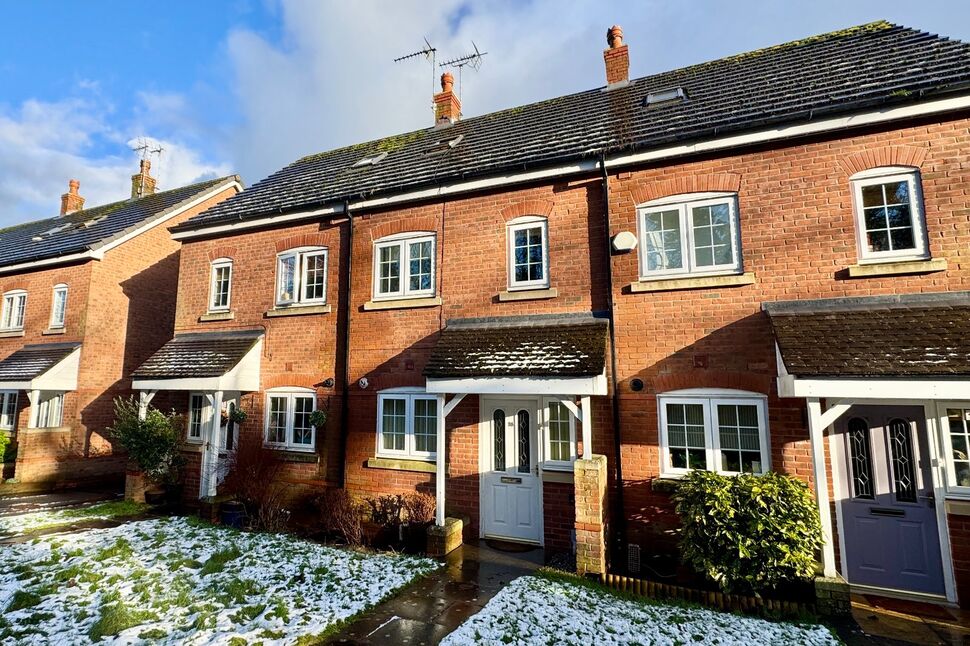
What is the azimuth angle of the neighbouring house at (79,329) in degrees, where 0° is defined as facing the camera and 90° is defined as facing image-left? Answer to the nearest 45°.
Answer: approximately 45°

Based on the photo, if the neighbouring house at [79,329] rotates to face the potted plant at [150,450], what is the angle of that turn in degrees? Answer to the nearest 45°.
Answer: approximately 45° to its left

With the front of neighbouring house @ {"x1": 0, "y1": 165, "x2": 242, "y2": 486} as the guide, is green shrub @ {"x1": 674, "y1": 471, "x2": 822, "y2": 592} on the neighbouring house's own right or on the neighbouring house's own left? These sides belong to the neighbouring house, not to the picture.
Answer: on the neighbouring house's own left

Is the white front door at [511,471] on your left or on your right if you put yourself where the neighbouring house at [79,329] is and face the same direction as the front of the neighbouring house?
on your left

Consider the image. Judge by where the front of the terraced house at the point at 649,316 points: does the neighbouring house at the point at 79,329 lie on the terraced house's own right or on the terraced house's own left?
on the terraced house's own right
